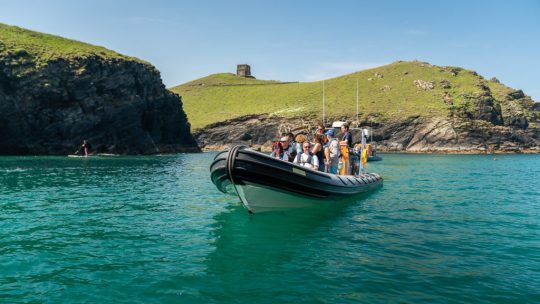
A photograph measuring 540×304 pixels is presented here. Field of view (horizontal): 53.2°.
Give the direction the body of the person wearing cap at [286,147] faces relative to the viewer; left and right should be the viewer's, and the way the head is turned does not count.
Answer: facing the viewer and to the left of the viewer

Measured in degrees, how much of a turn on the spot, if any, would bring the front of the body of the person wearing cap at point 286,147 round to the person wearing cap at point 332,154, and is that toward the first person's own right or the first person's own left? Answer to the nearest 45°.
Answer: approximately 180°
